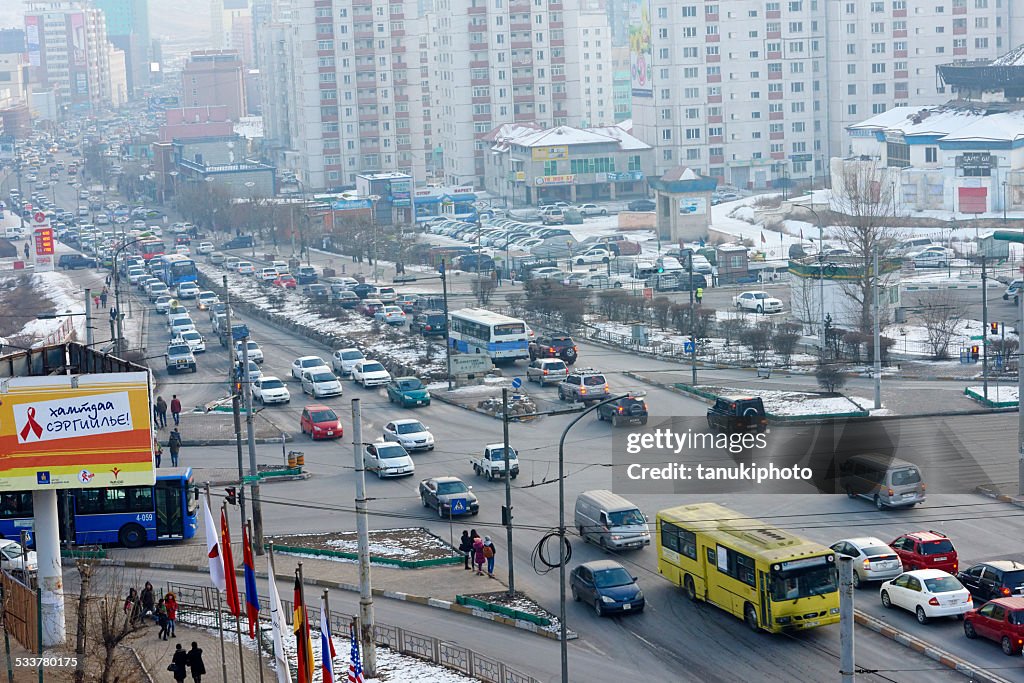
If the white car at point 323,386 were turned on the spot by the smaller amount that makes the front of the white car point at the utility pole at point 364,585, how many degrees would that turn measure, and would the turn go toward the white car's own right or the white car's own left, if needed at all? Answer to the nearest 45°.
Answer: approximately 45° to the white car's own right

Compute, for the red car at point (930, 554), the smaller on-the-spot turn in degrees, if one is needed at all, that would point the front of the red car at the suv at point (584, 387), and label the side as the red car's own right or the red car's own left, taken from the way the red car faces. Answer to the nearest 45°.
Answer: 0° — it already faces it

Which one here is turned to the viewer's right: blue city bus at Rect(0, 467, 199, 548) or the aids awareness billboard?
the blue city bus

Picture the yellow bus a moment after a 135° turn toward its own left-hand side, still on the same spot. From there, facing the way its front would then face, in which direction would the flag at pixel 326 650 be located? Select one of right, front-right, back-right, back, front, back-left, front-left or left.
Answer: back-left

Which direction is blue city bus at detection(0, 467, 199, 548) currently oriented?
to the viewer's right

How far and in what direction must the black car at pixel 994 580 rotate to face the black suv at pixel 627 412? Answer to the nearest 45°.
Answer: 0° — it already faces it

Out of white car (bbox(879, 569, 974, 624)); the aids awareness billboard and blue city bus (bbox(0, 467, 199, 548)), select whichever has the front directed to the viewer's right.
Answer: the blue city bus
